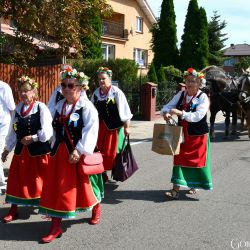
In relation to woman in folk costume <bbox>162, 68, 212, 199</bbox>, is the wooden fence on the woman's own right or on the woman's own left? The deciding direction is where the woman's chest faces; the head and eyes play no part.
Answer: on the woman's own right

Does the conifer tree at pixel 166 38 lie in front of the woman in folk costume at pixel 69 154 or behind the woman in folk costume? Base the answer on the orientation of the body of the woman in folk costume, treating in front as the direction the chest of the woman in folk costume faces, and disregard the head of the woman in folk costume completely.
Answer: behind

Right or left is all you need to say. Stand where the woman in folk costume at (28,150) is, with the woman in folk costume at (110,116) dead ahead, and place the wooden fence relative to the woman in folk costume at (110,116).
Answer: left

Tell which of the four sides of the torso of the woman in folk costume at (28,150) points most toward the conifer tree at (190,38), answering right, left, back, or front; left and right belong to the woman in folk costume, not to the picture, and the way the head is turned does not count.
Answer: back

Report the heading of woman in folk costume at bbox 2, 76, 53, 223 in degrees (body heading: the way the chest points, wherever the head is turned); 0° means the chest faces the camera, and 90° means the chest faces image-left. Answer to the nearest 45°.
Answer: approximately 45°

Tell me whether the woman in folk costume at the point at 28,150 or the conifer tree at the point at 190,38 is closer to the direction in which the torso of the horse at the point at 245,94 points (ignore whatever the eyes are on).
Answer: the woman in folk costume
